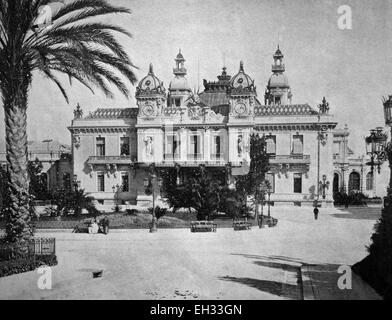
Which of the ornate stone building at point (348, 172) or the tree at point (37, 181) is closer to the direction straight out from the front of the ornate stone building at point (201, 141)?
the tree

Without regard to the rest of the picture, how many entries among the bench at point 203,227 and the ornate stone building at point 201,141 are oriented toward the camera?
2

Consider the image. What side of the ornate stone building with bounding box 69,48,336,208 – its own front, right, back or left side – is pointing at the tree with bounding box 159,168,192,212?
front

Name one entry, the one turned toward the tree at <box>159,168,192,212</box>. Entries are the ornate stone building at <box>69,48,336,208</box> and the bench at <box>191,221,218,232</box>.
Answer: the ornate stone building

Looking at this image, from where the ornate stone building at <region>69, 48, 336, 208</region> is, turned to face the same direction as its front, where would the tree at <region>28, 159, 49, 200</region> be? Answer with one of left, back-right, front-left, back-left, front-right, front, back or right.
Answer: right

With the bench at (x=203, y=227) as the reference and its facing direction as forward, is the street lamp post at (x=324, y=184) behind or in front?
behind

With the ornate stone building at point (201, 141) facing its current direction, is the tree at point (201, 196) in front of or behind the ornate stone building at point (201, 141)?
in front

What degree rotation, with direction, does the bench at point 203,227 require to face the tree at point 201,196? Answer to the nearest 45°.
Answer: approximately 180°

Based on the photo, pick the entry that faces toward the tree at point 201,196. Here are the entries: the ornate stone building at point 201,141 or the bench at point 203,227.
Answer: the ornate stone building

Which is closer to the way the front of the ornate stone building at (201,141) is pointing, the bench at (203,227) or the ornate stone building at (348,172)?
the bench

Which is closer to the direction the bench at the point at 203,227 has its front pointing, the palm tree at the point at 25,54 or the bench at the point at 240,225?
the palm tree

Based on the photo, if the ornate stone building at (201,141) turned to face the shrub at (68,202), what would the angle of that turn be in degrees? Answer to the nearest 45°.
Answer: approximately 45° to its right
